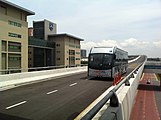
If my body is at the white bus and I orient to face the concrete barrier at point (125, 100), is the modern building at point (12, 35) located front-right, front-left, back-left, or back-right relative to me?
back-right

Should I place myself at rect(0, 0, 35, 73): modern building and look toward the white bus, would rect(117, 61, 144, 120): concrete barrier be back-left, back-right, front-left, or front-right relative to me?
front-right

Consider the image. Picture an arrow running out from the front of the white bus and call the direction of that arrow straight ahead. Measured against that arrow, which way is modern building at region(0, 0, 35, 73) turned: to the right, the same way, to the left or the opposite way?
to the left

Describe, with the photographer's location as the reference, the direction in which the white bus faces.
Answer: facing the viewer

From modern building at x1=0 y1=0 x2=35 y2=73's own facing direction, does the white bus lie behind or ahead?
ahead

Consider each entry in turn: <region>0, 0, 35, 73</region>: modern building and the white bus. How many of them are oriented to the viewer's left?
0

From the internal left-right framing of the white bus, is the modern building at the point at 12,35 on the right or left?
on its right

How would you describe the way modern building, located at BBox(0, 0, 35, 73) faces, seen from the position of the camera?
facing the viewer and to the right of the viewer

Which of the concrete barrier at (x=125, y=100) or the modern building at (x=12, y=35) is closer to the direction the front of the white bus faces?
the concrete barrier
